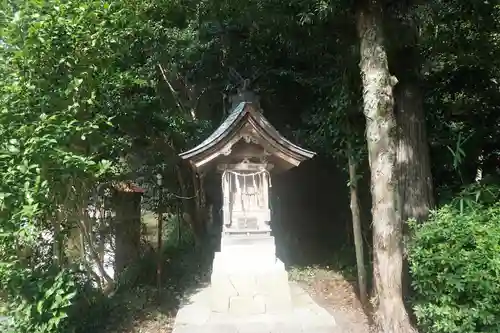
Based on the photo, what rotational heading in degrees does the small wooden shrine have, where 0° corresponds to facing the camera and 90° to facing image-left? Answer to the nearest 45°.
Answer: approximately 0°

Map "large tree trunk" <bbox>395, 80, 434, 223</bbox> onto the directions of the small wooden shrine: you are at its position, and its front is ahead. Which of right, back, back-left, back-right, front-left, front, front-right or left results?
left

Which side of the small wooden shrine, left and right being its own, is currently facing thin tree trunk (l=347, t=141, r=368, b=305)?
left
